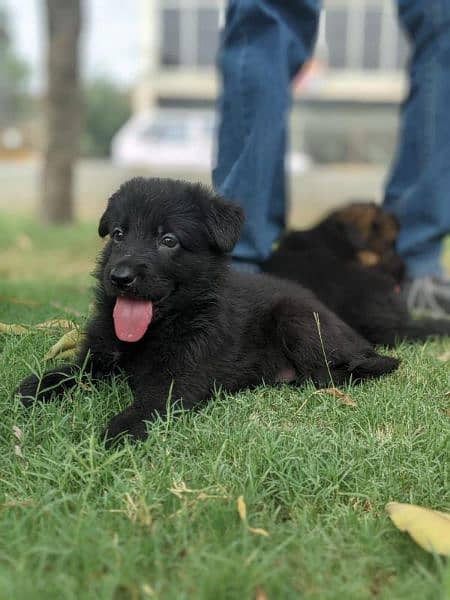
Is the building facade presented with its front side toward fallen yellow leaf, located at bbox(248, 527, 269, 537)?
yes

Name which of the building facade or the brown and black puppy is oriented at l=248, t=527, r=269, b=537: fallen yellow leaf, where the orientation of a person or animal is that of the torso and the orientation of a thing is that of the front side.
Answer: the building facade

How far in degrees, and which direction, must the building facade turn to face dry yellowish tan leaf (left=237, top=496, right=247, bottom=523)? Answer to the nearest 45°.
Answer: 0° — it already faces it

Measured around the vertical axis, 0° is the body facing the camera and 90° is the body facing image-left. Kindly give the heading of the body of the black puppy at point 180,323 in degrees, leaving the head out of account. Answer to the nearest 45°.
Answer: approximately 45°

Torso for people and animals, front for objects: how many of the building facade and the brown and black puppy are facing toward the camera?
1

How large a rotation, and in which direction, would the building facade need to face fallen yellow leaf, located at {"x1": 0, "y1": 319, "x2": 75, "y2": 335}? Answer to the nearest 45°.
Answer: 0° — it already faces it
